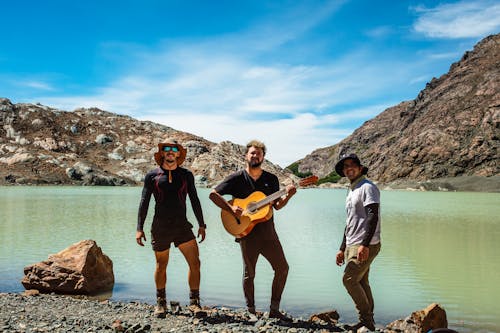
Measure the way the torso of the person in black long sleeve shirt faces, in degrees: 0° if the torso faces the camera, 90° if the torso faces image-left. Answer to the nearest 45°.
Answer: approximately 0°

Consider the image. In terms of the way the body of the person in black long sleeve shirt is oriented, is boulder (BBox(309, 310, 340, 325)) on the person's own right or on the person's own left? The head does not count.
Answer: on the person's own left

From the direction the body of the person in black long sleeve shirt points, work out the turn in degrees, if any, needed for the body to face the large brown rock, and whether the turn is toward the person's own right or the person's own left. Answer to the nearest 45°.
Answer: approximately 135° to the person's own right

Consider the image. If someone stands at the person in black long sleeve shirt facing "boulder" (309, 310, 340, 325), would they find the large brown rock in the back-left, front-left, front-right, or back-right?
back-left

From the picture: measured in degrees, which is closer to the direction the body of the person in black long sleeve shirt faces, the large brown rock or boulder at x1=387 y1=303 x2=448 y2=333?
the boulder

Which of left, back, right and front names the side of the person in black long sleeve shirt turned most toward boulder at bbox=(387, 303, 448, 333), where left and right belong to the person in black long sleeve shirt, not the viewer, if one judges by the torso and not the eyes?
left

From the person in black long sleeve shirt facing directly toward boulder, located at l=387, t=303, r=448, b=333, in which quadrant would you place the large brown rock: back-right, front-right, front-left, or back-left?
back-left
